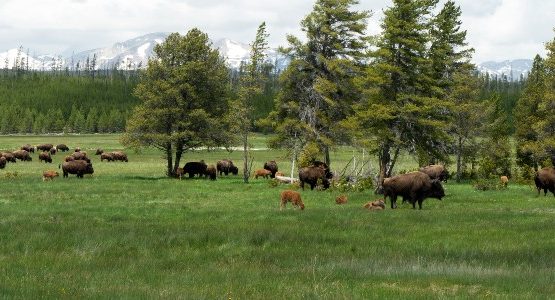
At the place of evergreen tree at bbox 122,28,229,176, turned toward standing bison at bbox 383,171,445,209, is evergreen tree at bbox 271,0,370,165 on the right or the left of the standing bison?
left

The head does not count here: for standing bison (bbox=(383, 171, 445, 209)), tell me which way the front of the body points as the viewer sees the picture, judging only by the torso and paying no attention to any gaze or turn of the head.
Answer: to the viewer's right

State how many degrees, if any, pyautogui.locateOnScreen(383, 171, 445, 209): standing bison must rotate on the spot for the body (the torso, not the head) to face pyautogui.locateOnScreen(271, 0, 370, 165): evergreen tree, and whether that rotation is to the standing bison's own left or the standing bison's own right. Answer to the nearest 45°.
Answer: approximately 135° to the standing bison's own left

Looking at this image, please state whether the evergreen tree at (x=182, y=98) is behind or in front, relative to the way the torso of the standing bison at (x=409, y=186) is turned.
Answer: behind

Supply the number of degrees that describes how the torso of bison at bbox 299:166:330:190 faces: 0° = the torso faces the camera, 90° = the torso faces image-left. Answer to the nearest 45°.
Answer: approximately 270°

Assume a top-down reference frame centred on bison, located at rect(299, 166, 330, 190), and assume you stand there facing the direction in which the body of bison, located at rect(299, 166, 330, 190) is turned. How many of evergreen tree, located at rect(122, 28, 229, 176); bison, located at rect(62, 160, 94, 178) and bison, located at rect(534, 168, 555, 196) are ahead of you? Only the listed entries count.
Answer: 1
